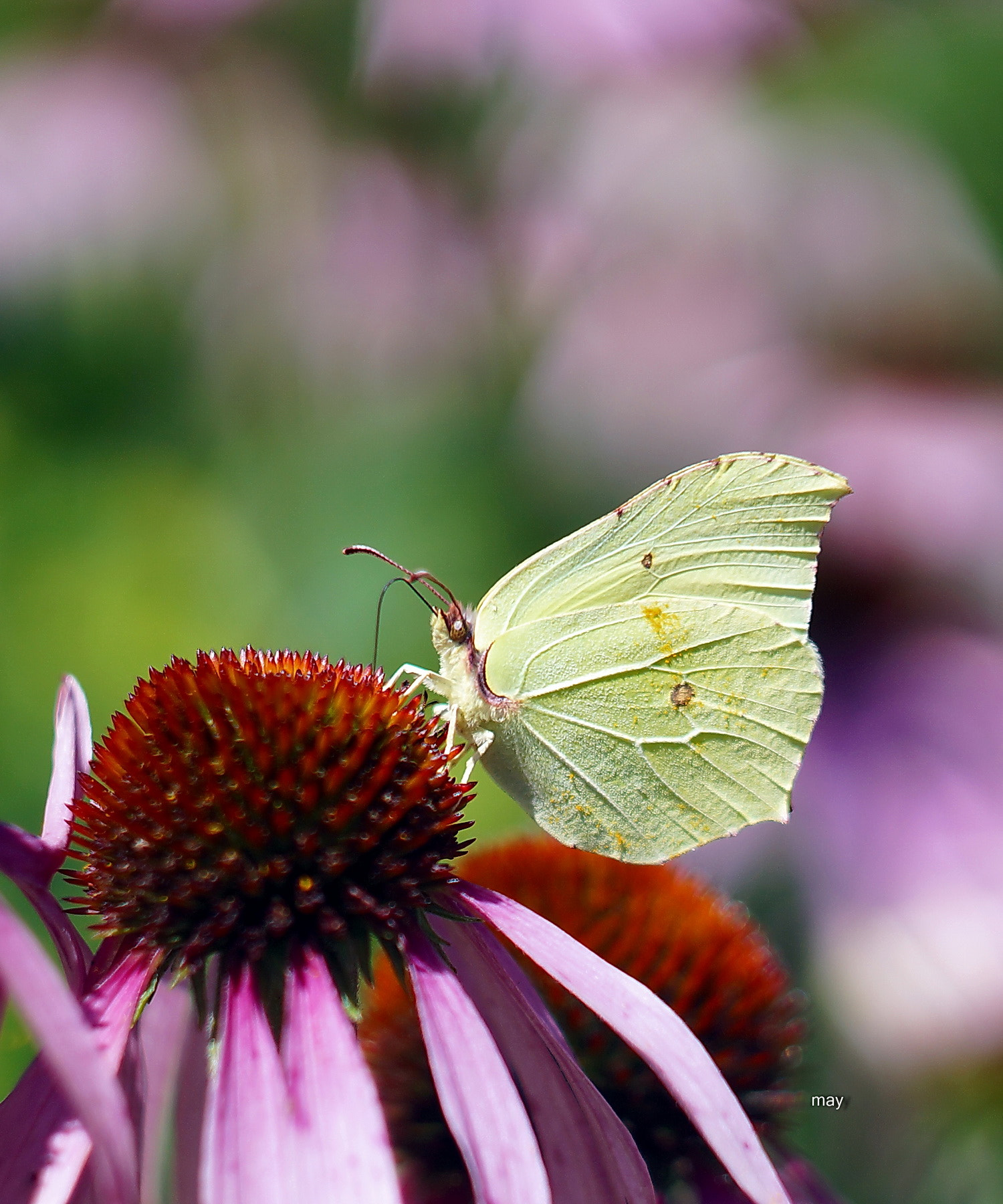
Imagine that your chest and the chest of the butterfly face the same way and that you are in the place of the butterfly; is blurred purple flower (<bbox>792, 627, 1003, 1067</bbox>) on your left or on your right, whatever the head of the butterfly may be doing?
on your right

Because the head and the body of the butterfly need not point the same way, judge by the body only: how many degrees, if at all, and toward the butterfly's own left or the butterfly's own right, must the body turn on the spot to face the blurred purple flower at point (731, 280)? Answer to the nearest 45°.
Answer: approximately 90° to the butterfly's own right

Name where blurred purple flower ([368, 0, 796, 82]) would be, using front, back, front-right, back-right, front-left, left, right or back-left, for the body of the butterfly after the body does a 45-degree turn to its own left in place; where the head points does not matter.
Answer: back-right

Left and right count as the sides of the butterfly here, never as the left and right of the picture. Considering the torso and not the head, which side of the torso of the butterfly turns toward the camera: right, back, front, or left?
left

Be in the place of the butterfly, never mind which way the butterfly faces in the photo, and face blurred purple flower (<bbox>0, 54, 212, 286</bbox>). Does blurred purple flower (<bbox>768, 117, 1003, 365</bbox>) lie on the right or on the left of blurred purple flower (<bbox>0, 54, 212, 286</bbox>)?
right

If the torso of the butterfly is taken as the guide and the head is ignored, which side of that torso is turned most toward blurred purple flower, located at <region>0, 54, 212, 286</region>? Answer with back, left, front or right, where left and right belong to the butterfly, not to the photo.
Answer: right

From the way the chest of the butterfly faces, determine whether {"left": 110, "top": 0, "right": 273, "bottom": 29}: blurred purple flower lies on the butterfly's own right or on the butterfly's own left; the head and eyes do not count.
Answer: on the butterfly's own right
